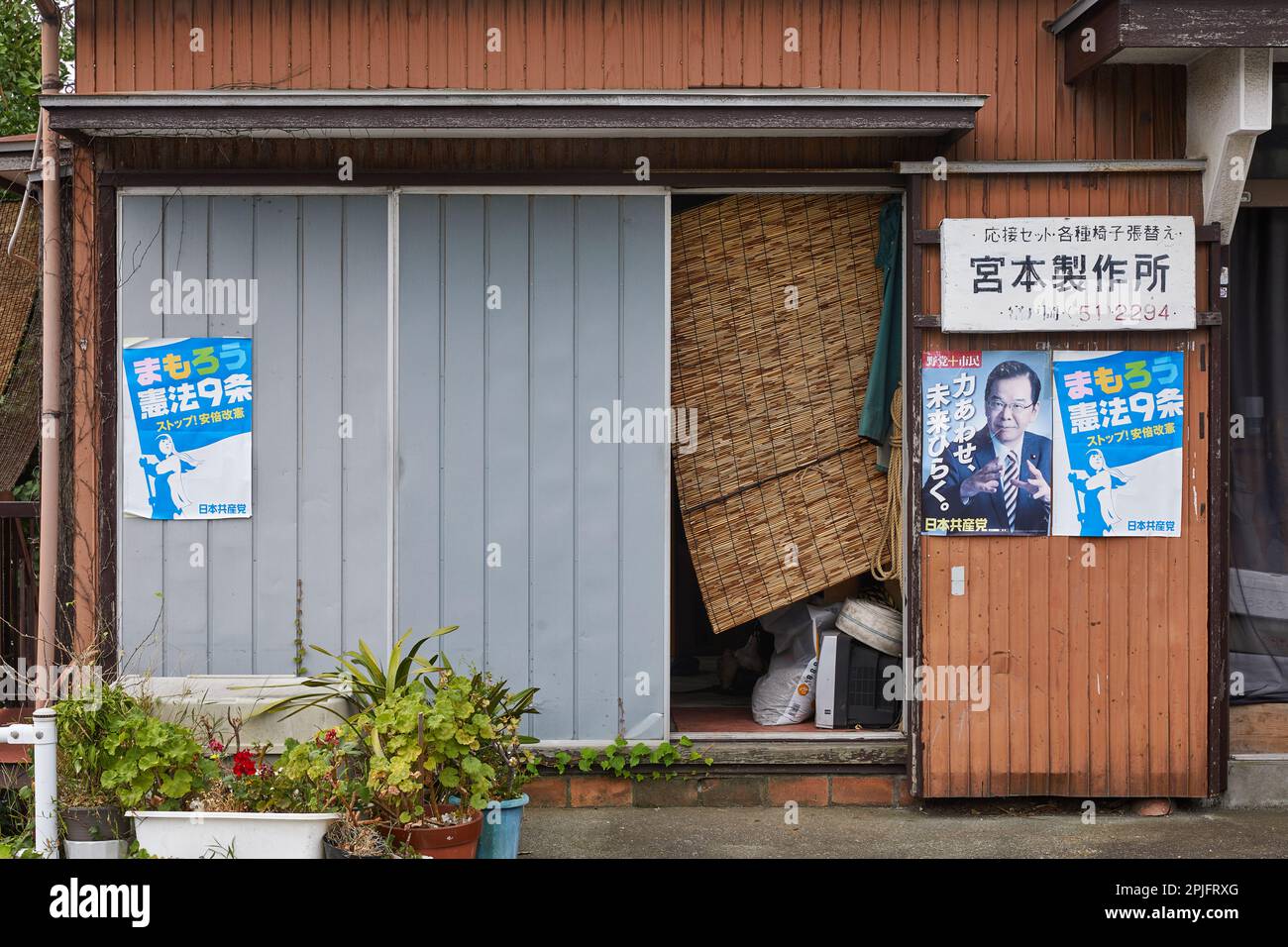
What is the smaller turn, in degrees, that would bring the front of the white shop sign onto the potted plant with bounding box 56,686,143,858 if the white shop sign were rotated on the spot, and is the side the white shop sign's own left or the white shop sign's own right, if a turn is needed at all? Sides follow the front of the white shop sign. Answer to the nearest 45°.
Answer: approximately 45° to the white shop sign's own right

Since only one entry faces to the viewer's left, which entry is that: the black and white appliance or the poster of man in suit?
the black and white appliance

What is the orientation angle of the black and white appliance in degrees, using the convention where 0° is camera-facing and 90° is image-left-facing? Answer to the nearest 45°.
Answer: approximately 90°

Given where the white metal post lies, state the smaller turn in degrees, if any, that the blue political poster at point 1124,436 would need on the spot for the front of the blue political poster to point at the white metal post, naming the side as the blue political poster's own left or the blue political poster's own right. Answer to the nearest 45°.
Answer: approximately 45° to the blue political poster's own right

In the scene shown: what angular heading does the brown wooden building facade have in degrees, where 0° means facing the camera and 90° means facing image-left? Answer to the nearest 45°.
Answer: approximately 0°

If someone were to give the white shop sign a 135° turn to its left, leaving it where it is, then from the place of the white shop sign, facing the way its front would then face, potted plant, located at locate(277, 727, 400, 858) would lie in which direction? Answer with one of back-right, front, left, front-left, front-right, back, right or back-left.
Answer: back

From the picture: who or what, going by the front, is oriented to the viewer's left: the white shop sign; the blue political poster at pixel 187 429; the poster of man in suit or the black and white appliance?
the black and white appliance

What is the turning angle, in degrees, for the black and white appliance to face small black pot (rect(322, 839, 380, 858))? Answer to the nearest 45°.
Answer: approximately 45° to its left

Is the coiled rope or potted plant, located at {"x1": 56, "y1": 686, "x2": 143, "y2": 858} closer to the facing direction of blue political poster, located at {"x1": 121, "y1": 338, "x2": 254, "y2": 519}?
the potted plant
